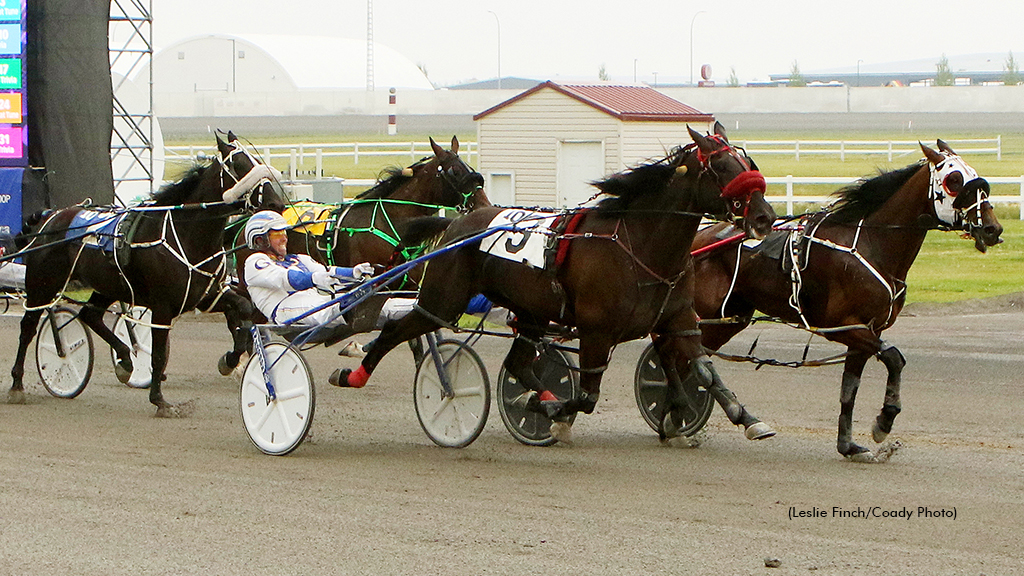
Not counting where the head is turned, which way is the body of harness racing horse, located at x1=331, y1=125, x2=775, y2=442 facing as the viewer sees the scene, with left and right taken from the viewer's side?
facing the viewer and to the right of the viewer

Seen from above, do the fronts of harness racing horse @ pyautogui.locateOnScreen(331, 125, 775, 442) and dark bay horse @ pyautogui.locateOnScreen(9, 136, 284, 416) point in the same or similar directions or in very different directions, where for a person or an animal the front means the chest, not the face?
same or similar directions

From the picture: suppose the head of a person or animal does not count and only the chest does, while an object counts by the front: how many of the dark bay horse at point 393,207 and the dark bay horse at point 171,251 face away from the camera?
0

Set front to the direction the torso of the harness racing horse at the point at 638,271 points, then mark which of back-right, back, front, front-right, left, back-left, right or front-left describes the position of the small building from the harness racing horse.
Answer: back-left

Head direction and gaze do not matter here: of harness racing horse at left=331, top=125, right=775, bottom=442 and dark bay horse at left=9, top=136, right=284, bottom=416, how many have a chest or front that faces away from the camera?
0

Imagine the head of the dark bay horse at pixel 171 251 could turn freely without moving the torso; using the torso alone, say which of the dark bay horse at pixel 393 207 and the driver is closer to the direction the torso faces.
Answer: the driver

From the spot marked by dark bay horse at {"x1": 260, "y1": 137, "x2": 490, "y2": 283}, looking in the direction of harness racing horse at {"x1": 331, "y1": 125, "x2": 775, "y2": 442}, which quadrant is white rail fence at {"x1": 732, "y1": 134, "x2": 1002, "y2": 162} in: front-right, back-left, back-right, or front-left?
back-left

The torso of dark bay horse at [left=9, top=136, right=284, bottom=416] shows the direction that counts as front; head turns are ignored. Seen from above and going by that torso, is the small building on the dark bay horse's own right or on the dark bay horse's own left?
on the dark bay horse's own left

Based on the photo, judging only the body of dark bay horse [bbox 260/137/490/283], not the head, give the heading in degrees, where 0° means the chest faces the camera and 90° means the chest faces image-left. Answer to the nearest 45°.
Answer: approximately 270°

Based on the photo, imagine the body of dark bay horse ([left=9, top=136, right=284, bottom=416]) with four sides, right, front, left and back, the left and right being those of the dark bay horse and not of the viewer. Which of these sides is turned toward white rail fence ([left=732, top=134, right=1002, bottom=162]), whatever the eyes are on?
left

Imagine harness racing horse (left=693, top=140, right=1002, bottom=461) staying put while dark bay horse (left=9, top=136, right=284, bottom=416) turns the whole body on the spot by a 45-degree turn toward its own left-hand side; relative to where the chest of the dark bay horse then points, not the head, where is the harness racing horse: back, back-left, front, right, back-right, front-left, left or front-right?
front-right

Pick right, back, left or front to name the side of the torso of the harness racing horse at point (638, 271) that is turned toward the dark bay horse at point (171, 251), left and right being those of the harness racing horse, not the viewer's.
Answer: back
